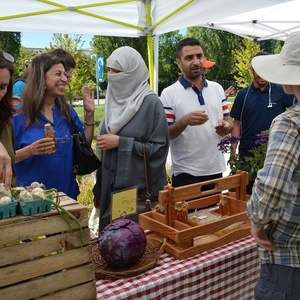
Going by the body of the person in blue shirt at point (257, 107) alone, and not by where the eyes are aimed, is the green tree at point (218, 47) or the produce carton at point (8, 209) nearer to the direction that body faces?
the produce carton

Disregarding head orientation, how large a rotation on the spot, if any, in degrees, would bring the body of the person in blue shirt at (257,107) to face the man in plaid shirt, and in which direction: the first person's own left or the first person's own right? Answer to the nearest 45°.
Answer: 0° — they already face them

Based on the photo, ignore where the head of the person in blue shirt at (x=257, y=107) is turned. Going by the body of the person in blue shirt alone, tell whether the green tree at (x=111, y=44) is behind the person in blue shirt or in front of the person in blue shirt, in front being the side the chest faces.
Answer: behind

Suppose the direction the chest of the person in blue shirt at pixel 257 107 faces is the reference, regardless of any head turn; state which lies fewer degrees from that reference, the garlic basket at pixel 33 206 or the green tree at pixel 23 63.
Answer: the garlic basket

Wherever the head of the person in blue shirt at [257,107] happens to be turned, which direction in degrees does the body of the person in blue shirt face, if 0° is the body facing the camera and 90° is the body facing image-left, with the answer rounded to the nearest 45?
approximately 0°

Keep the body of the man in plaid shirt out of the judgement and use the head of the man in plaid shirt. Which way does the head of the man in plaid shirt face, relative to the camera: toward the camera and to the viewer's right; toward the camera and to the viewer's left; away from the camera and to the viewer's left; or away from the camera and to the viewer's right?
away from the camera and to the viewer's left
